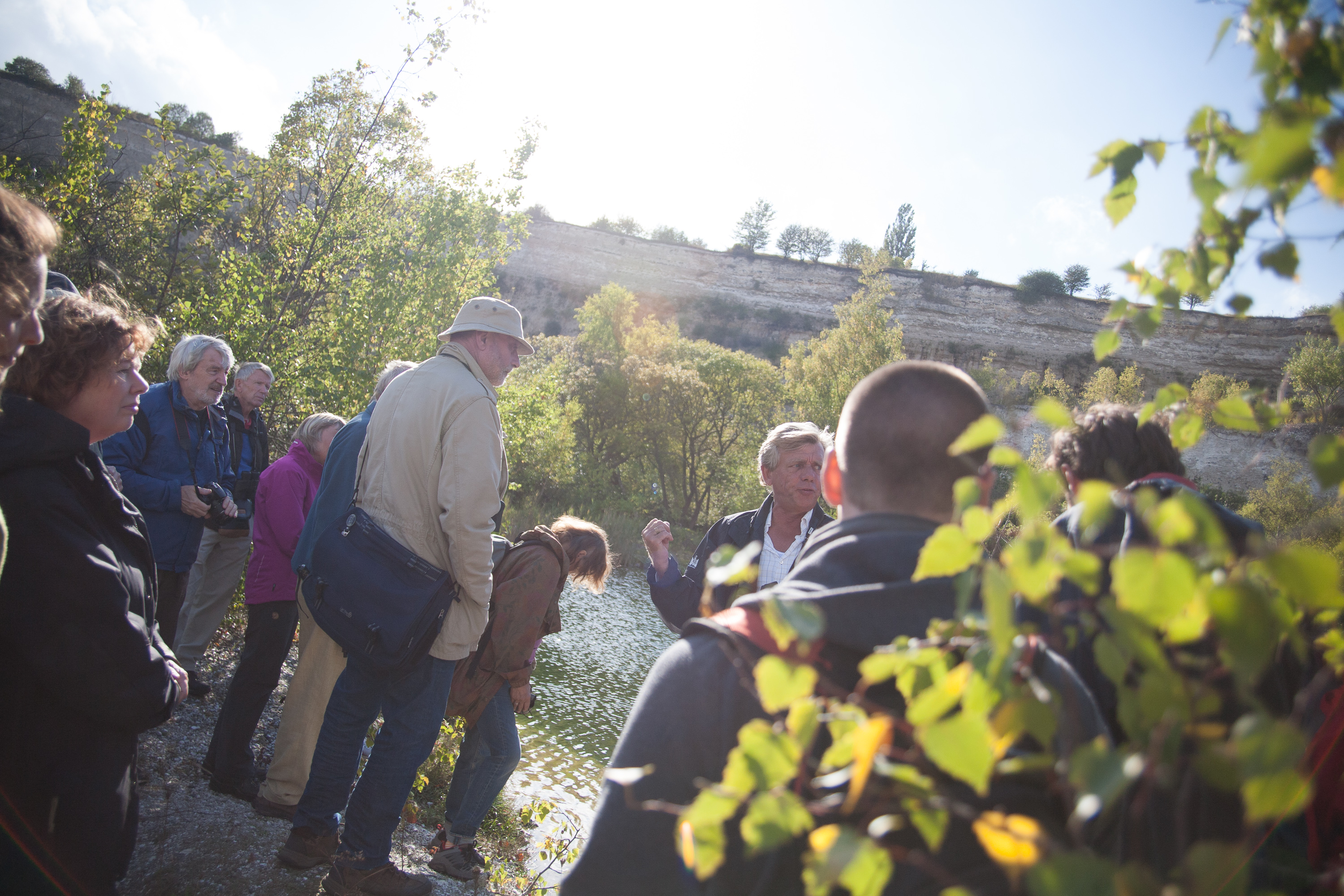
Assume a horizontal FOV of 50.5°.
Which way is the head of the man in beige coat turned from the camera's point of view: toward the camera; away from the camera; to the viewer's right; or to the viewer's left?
to the viewer's right

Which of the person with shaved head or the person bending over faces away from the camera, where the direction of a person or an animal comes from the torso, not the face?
the person with shaved head

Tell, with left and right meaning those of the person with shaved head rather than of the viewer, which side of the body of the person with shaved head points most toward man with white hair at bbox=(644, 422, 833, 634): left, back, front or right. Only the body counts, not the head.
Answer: front

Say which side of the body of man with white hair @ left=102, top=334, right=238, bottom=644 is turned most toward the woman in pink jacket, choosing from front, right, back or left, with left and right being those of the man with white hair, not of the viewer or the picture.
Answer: front

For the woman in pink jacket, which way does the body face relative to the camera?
to the viewer's right

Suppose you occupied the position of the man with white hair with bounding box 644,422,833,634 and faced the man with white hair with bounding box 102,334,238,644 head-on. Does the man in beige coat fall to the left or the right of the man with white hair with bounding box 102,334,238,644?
left

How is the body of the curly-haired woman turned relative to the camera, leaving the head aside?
to the viewer's right

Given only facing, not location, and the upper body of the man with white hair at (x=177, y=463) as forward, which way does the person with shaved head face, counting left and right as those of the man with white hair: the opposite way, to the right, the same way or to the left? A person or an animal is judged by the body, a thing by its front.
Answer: to the left

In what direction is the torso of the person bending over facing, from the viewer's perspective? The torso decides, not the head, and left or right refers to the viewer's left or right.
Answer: facing to the right of the viewer

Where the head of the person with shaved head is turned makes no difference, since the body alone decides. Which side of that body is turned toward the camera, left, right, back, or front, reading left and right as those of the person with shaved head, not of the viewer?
back
